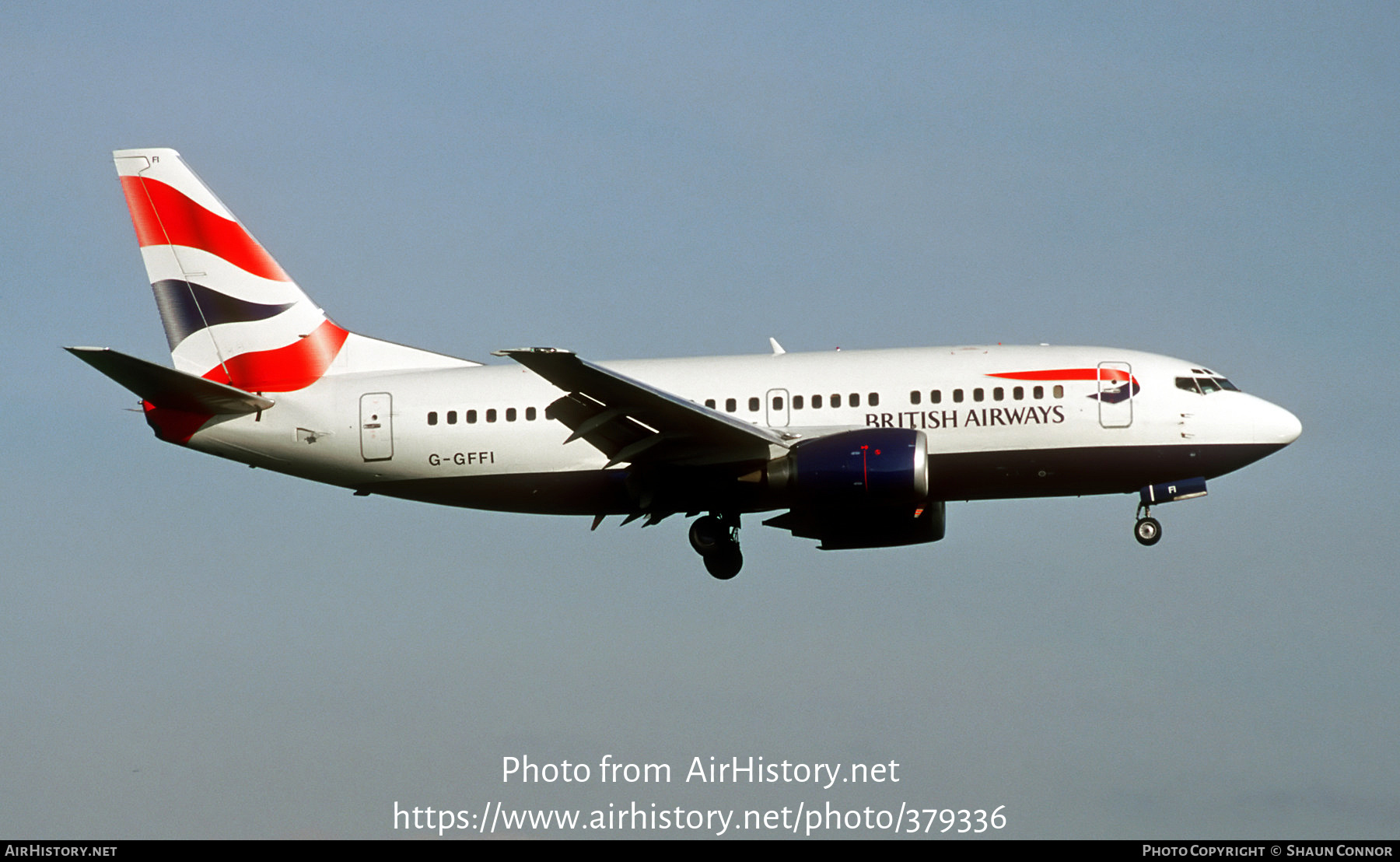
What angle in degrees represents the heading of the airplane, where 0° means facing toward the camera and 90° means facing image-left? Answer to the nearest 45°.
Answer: approximately 270°
